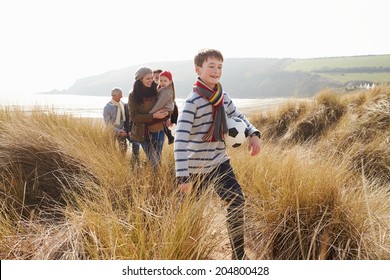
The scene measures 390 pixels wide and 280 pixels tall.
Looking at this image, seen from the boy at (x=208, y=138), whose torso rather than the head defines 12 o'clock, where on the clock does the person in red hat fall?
The person in red hat is roughly at 7 o'clock from the boy.

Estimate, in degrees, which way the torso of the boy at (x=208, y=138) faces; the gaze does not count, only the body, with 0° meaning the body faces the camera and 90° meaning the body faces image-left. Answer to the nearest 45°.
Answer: approximately 315°
